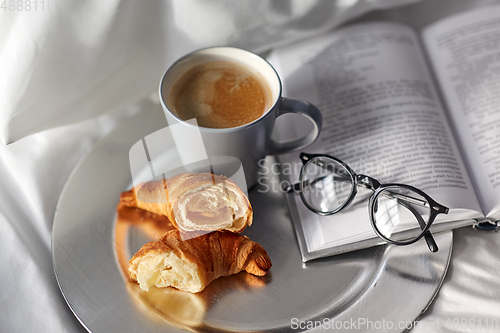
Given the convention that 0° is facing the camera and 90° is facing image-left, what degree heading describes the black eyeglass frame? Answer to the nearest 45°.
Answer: approximately 0°
